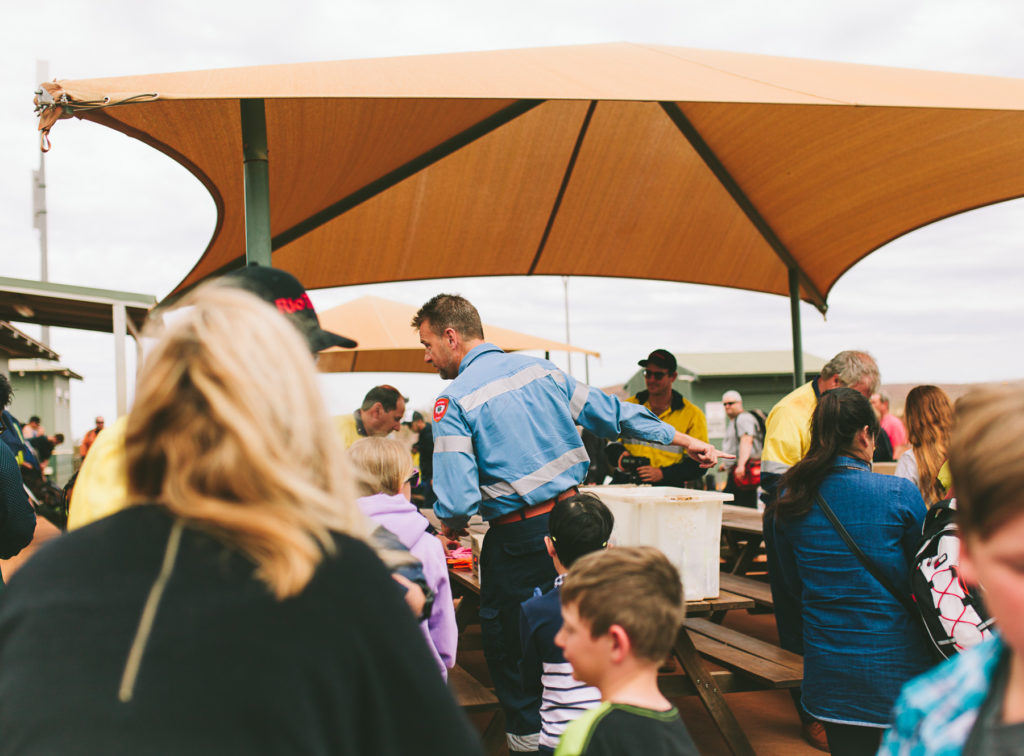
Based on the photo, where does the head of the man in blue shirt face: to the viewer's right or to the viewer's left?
to the viewer's left

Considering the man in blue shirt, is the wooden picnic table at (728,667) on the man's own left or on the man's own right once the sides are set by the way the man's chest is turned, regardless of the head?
on the man's own right

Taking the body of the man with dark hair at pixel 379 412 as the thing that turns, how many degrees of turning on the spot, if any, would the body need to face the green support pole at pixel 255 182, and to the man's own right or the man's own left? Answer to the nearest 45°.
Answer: approximately 90° to the man's own right

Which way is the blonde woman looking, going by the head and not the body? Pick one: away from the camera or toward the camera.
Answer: away from the camera

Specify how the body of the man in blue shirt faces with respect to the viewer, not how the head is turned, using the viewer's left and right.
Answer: facing away from the viewer and to the left of the viewer
